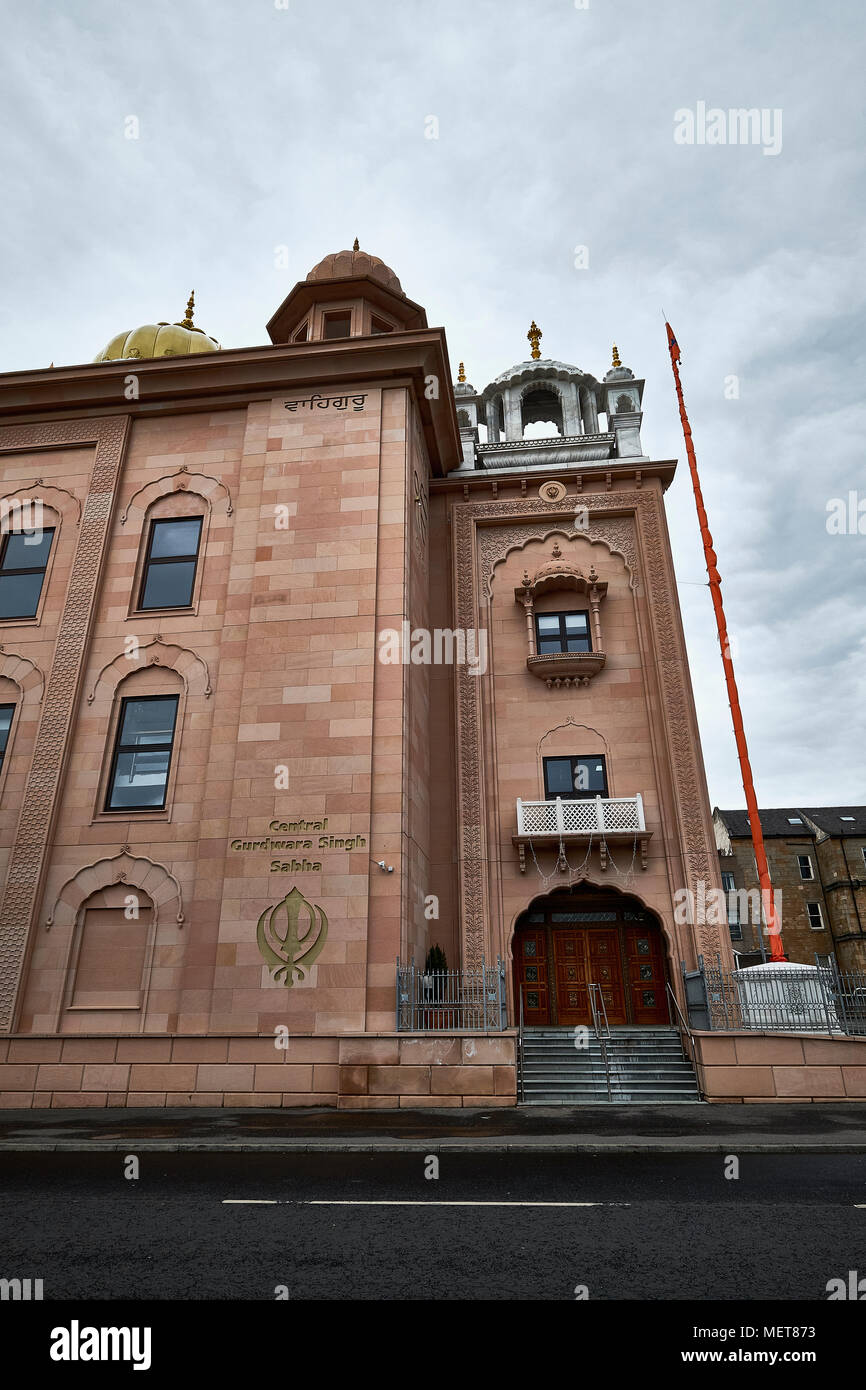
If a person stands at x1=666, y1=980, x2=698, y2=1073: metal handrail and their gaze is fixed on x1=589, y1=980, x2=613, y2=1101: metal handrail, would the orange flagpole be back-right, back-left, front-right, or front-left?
back-right

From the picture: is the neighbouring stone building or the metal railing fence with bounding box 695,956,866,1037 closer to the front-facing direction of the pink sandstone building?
the metal railing fence

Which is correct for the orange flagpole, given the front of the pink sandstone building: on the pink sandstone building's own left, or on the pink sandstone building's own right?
on the pink sandstone building's own left

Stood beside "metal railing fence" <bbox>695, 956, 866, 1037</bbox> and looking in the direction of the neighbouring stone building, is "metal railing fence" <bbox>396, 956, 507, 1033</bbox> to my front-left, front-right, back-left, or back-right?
back-left

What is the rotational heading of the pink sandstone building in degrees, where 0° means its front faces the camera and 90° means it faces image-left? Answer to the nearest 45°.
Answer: approximately 0°

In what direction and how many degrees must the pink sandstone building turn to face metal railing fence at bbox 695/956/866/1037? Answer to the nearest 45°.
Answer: approximately 90° to its left

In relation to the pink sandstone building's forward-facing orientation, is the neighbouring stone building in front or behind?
behind
